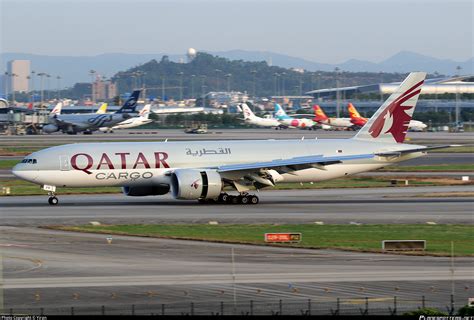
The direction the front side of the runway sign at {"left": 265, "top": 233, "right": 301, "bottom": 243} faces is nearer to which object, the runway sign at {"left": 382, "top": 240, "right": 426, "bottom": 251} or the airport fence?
the airport fence

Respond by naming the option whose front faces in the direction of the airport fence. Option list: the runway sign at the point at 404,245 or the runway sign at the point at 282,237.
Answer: the runway sign at the point at 282,237

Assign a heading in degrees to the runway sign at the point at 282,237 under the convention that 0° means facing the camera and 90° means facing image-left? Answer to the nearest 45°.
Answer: approximately 0°

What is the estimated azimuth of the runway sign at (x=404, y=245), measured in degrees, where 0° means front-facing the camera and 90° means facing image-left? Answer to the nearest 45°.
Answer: approximately 180°

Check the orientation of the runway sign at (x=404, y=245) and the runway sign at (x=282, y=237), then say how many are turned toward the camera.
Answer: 1

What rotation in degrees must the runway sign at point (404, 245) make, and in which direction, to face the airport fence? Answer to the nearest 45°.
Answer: approximately 180°

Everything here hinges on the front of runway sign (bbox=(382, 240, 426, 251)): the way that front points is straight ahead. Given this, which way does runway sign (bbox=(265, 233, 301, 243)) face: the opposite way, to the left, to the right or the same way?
the opposite way

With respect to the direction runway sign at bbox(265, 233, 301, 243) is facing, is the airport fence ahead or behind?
ahead

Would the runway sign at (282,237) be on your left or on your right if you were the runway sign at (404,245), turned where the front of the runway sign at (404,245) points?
on your left

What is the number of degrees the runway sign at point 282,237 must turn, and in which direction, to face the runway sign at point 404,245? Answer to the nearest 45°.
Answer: approximately 90° to its left
